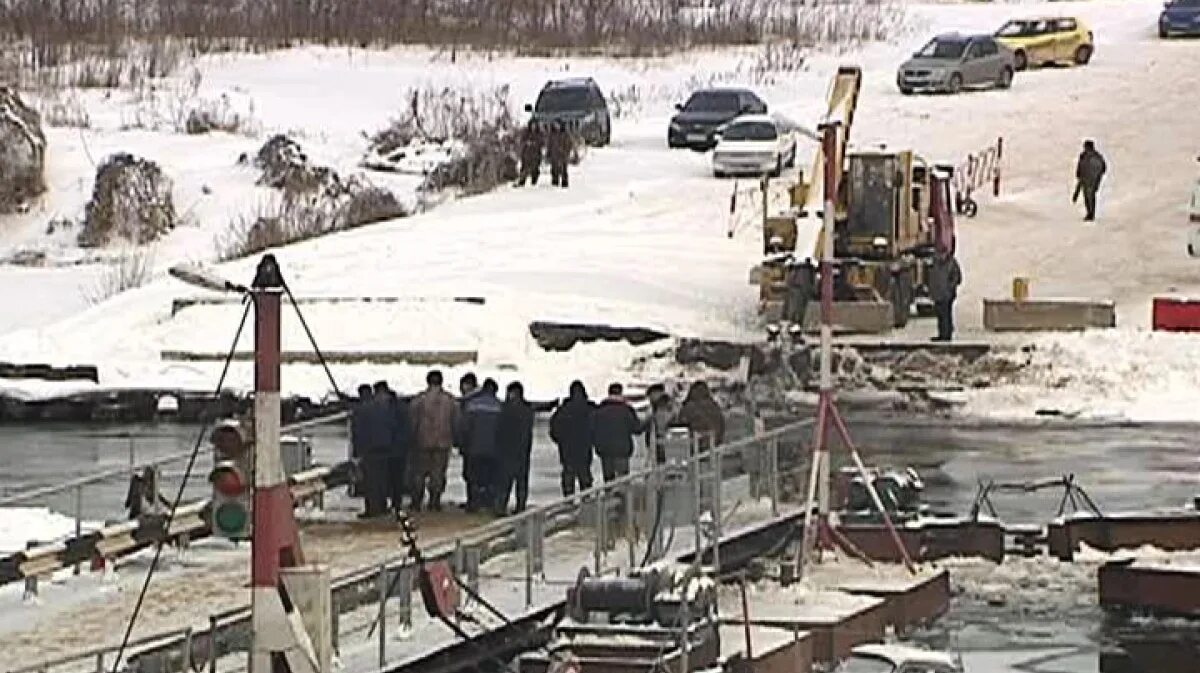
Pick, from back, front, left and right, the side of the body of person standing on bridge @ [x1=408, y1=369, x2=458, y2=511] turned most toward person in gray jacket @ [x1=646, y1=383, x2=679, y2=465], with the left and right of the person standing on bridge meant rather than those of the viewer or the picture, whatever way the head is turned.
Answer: right

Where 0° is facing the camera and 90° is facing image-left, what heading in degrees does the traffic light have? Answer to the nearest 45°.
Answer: approximately 0°

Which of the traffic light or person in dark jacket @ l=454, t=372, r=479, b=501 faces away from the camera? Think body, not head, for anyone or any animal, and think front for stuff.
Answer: the person in dark jacket

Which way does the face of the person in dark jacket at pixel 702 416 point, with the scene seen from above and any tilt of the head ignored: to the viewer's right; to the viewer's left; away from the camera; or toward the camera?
away from the camera

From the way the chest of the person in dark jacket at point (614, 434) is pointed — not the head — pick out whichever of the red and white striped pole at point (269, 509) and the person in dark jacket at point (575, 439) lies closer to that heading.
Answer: the person in dark jacket

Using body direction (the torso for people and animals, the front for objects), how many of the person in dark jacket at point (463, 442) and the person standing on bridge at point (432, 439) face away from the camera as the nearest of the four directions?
2

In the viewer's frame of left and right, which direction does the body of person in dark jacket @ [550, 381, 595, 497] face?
facing away from the viewer

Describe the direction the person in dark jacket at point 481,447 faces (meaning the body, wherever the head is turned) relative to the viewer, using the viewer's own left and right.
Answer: facing away from the viewer and to the right of the viewer

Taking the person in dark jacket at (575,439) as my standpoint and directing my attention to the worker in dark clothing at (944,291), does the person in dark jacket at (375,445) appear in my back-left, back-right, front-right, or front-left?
back-left

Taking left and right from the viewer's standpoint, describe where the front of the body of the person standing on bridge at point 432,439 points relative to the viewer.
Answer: facing away from the viewer

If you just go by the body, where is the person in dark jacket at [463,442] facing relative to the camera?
away from the camera

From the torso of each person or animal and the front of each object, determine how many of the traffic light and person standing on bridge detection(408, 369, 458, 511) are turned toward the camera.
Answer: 1

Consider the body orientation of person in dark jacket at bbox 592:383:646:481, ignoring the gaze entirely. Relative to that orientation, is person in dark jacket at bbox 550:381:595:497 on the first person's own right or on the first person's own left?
on the first person's own left

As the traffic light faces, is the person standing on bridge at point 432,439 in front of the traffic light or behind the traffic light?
behind

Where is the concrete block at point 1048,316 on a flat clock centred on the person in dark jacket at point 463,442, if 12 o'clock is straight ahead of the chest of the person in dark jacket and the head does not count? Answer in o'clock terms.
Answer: The concrete block is roughly at 1 o'clock from the person in dark jacket.

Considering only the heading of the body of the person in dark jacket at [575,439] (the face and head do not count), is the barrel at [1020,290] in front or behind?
in front

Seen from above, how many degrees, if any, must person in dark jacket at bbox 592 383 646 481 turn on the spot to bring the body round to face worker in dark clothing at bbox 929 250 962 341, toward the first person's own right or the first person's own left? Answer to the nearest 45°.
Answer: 0° — they already face them
